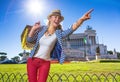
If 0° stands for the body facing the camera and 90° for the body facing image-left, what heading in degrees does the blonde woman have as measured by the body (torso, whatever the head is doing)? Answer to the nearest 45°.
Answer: approximately 0°

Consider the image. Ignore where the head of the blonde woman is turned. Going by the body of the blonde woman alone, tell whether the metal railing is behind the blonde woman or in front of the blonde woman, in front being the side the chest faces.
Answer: behind
